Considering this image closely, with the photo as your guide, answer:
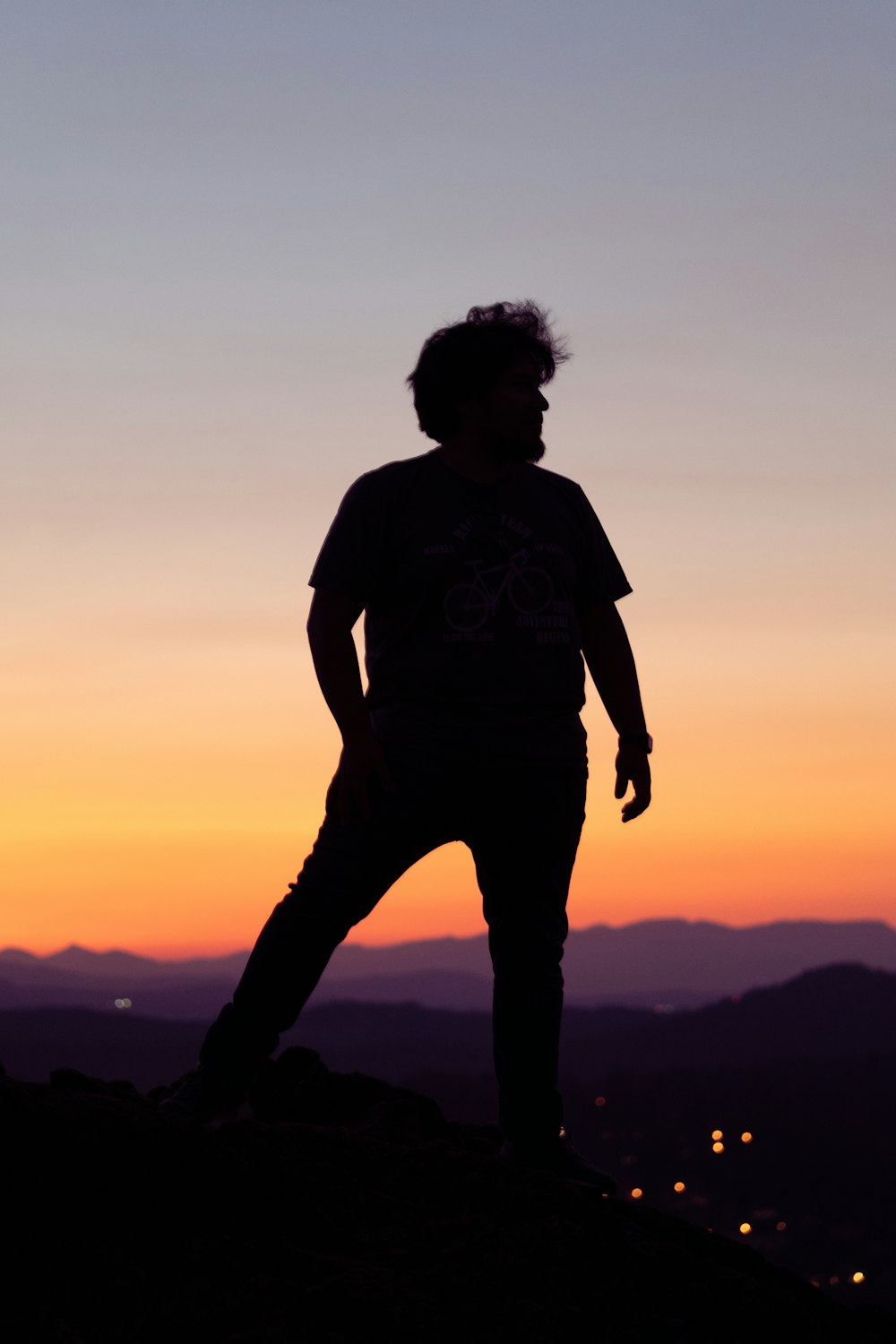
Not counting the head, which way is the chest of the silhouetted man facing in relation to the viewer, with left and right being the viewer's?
facing the viewer and to the right of the viewer

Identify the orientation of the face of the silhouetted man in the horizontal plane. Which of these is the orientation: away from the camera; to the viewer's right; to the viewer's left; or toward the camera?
to the viewer's right
